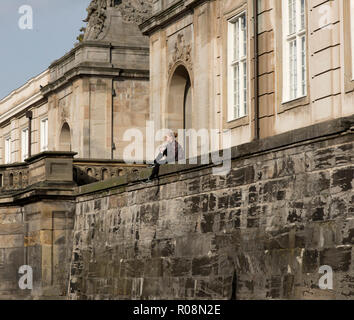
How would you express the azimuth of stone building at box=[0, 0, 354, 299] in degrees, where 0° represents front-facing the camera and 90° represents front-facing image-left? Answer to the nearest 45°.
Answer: approximately 45°
